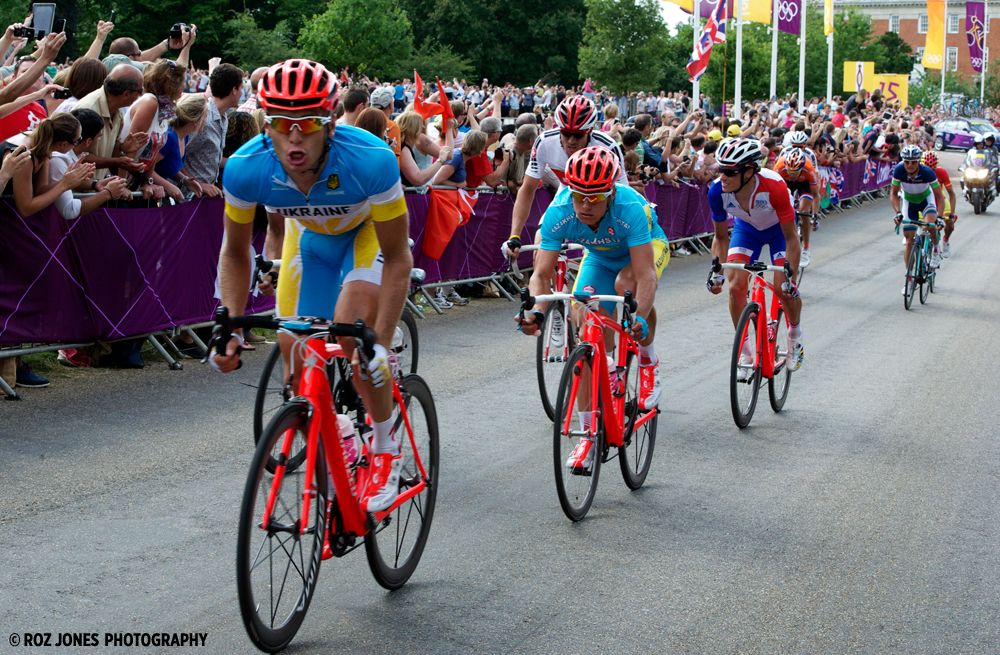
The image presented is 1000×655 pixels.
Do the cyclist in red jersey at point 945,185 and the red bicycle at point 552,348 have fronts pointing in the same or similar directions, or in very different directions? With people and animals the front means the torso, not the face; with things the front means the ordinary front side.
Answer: same or similar directions

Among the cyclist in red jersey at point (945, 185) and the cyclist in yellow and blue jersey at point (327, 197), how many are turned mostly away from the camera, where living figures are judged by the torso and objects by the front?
0

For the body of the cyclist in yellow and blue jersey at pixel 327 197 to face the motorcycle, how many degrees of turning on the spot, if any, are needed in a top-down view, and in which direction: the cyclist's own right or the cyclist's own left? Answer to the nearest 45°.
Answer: approximately 135° to the cyclist's own left

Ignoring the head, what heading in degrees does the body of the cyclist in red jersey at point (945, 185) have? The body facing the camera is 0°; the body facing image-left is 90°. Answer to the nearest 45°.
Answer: approximately 45°

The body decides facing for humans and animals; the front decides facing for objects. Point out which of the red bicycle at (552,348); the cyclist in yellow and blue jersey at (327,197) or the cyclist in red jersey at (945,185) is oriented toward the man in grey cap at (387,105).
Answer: the cyclist in red jersey

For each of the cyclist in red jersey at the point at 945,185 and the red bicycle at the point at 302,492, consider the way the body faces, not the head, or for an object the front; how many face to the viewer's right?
0

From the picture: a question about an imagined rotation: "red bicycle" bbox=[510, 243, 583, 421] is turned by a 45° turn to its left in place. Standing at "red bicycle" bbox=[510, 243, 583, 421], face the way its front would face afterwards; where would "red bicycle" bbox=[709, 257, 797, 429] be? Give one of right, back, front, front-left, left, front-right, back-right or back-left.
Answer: left

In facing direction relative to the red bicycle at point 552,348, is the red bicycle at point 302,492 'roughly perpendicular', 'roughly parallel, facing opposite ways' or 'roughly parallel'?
roughly parallel

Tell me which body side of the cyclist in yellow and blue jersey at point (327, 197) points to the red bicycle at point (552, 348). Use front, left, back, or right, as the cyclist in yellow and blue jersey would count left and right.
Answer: back

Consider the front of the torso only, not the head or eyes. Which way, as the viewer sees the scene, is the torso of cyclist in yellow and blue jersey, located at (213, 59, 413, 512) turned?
toward the camera

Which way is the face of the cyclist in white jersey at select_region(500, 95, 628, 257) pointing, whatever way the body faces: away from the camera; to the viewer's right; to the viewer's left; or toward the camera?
toward the camera

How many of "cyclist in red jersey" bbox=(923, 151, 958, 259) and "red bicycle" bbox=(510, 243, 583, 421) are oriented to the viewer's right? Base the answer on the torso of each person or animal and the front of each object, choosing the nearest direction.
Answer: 0

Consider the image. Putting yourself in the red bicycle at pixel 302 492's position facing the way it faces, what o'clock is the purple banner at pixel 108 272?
The purple banner is roughly at 4 o'clock from the red bicycle.

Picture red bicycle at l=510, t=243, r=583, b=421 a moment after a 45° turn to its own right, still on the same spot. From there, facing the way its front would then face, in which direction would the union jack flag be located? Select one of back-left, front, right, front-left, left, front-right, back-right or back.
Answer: right

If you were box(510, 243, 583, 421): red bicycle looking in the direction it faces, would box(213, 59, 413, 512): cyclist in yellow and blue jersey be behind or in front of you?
in front

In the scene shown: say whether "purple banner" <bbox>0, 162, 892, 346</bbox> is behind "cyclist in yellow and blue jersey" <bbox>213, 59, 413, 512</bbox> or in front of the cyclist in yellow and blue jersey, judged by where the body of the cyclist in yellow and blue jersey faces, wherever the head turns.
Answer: behind
